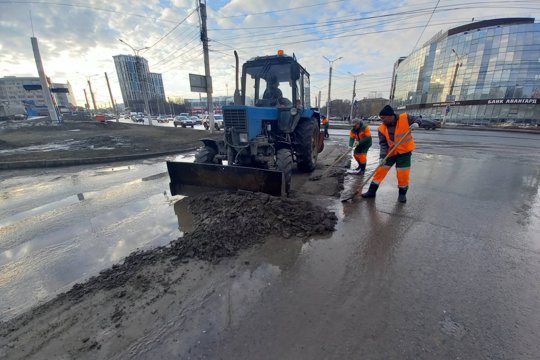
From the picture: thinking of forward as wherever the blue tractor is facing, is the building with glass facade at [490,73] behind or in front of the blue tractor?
behind

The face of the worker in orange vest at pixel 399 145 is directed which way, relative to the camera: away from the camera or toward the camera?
toward the camera

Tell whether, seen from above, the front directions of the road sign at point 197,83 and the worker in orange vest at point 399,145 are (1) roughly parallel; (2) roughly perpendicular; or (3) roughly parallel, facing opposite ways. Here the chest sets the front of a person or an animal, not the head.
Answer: roughly perpendicular

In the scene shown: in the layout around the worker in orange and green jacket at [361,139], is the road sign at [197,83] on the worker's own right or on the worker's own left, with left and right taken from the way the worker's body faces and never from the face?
on the worker's own right

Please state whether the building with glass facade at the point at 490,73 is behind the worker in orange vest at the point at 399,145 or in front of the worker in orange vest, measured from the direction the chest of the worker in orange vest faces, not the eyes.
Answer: behind

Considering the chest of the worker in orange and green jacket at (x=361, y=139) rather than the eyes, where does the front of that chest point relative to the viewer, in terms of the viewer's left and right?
facing the viewer and to the left of the viewer

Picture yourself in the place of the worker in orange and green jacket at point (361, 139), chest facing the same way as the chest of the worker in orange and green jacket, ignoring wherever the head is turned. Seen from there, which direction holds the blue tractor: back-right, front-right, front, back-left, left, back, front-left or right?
front

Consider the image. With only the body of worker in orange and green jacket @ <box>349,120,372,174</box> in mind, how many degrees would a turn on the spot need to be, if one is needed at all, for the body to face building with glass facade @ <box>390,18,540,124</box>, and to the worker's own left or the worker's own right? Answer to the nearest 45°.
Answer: approximately 180°

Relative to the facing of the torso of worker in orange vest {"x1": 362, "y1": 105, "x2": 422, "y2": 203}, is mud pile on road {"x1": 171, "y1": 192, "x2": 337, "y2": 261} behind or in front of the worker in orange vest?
in front

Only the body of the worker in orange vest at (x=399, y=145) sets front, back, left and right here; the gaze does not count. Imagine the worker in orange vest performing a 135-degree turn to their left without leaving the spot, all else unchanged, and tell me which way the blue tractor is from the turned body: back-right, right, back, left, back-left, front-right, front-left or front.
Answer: back
